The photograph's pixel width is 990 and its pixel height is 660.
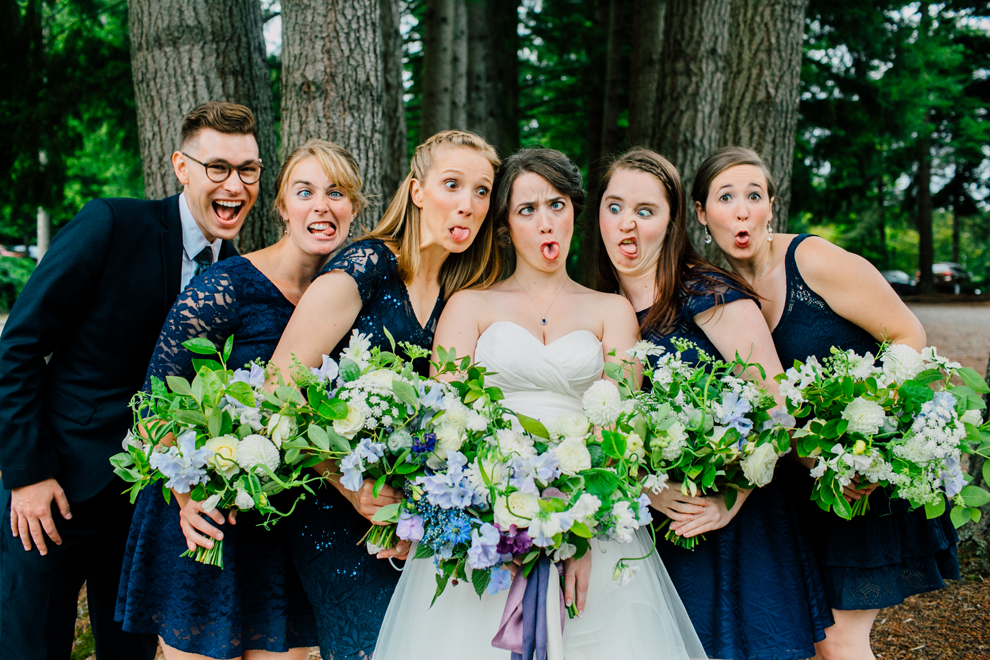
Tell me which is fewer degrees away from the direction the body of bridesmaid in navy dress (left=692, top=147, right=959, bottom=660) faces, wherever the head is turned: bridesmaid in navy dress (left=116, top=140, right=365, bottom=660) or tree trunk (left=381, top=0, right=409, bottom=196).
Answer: the bridesmaid in navy dress

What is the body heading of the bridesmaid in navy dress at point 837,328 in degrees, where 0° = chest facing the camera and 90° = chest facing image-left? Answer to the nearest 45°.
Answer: approximately 45°

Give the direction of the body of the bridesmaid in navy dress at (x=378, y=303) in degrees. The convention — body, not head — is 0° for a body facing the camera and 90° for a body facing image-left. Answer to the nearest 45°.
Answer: approximately 315°

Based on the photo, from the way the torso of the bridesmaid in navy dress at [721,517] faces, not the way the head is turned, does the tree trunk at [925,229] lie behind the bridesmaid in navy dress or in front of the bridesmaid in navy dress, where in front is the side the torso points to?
behind

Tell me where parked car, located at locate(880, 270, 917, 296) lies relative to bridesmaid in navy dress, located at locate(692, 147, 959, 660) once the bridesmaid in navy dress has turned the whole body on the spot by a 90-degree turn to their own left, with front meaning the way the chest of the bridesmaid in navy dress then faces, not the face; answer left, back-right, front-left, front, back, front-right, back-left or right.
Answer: back-left

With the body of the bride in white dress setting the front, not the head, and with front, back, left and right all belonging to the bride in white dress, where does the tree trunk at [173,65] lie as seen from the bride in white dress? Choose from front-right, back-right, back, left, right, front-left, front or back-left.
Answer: back-right
